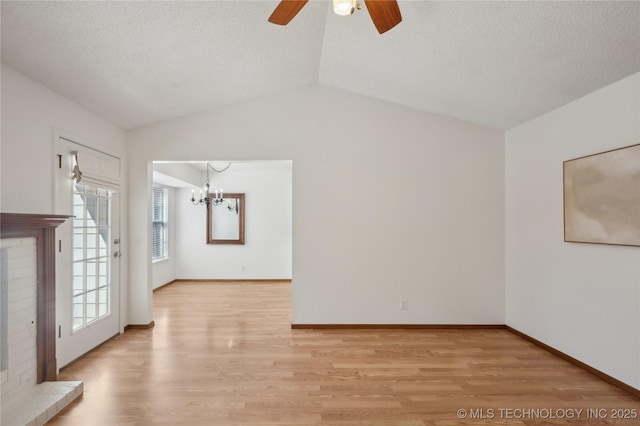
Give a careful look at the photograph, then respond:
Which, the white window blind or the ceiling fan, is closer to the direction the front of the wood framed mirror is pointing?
the ceiling fan

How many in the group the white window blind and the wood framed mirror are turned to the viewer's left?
0

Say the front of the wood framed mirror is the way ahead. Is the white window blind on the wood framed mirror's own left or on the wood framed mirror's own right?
on the wood framed mirror's own right

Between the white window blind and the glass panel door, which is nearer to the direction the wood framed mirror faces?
the glass panel door

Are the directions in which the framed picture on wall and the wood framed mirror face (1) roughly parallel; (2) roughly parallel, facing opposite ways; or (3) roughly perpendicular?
roughly perpendicular

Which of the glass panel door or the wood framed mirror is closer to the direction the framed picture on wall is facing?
the glass panel door

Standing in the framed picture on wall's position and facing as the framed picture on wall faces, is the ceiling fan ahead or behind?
ahead

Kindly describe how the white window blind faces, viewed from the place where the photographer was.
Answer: facing the viewer and to the right of the viewer

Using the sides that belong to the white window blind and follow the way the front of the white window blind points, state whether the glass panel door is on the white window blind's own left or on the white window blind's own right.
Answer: on the white window blind's own right

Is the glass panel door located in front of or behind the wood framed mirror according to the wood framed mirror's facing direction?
in front

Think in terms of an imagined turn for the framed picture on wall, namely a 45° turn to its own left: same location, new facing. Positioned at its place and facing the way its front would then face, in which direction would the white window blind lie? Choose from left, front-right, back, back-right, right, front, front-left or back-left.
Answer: right

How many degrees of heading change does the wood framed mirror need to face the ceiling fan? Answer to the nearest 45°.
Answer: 0° — it already faces it

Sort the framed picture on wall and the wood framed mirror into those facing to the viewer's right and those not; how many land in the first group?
0

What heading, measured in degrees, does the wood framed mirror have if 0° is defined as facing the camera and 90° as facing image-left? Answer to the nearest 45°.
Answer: approximately 0°

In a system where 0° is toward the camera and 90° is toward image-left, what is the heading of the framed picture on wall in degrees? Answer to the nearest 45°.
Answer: approximately 45°

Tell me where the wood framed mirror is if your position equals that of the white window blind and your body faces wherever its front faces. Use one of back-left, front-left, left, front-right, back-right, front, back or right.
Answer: front-left
